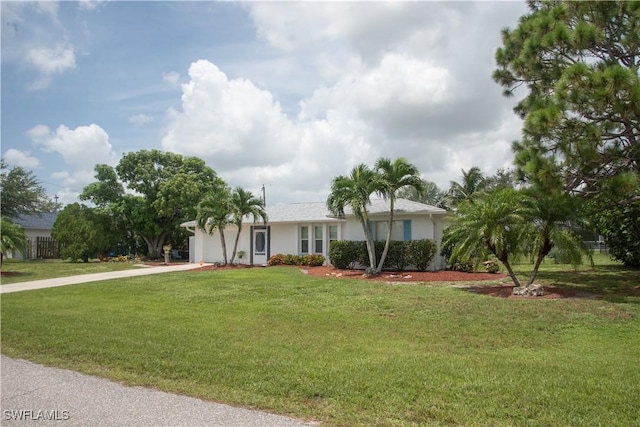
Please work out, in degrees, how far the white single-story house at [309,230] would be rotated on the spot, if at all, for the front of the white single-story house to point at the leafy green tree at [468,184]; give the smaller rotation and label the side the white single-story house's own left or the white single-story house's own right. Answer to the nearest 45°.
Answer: approximately 135° to the white single-story house's own left

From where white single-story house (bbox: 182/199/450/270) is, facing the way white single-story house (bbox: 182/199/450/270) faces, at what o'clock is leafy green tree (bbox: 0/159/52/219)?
The leafy green tree is roughly at 4 o'clock from the white single-story house.

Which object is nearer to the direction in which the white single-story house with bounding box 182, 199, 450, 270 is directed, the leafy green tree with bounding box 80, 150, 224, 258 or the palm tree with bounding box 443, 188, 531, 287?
the palm tree

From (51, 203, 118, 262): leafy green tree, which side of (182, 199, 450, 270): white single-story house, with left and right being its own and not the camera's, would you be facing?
right

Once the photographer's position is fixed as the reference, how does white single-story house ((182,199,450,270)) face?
facing the viewer

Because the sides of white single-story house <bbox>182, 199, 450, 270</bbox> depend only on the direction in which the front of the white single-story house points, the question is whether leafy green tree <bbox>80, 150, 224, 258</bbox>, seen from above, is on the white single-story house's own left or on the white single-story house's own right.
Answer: on the white single-story house's own right

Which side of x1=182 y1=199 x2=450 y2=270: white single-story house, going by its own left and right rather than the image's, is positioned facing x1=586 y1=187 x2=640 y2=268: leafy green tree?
left

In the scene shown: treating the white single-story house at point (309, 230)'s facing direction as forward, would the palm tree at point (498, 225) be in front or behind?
in front

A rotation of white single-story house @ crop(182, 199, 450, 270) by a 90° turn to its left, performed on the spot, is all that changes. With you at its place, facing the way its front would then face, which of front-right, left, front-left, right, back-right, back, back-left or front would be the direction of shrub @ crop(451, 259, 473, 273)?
front-right

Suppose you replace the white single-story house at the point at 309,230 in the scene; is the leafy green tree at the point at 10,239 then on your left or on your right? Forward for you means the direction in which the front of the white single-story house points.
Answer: on your right

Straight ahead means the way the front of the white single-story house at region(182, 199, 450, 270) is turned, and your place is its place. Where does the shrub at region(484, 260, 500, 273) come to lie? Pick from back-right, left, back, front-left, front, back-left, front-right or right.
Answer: front-left

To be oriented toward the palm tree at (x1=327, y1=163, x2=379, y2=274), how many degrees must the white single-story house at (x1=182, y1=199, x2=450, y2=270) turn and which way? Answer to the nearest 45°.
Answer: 0° — it already faces it
